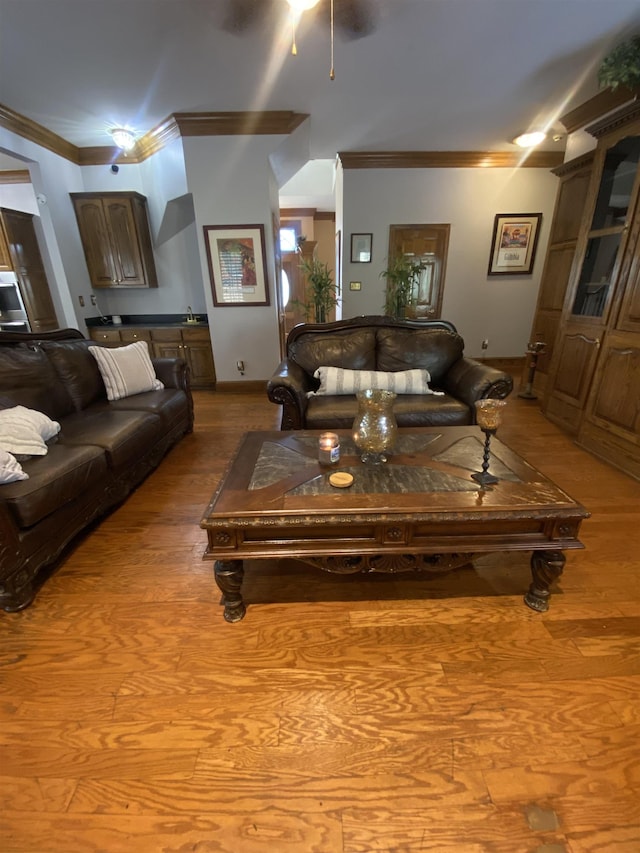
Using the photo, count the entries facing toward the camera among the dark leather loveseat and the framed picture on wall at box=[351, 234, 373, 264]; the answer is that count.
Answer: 2

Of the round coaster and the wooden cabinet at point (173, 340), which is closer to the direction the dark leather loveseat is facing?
the round coaster

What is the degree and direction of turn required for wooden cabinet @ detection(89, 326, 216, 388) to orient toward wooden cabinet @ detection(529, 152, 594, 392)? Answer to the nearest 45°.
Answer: approximately 45° to its left

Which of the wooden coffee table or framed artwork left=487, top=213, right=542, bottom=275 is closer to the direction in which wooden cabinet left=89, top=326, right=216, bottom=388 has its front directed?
the wooden coffee table

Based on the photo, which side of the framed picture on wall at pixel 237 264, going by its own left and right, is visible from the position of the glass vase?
front

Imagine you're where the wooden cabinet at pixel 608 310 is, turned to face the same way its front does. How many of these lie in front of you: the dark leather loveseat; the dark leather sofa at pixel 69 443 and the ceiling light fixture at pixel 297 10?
3

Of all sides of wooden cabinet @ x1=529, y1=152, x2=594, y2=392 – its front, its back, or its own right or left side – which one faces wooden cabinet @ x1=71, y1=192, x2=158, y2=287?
front

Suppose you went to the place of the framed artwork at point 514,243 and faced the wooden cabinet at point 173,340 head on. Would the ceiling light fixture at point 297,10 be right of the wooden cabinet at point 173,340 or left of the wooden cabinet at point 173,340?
left

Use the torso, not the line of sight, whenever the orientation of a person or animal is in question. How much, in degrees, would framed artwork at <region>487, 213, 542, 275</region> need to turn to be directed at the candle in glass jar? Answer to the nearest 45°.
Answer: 0° — it already faces it
